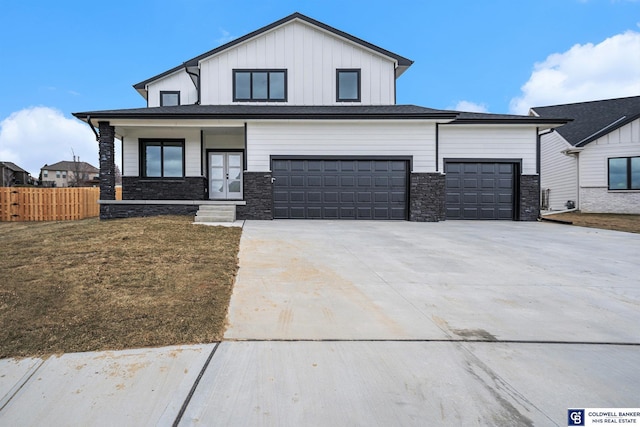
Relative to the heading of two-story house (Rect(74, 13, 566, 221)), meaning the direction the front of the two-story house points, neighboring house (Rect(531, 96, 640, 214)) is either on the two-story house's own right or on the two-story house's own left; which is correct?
on the two-story house's own left

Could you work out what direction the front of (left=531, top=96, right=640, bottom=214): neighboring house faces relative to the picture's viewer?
facing the viewer

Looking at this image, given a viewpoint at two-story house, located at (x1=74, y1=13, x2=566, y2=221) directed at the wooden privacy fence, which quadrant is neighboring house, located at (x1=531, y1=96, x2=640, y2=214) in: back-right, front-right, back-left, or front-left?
back-right

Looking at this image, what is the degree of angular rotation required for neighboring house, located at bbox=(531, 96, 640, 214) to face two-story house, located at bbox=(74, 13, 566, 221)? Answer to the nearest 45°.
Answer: approximately 45° to its right

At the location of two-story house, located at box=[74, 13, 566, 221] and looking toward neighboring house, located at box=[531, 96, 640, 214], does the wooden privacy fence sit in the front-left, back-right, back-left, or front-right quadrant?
back-left

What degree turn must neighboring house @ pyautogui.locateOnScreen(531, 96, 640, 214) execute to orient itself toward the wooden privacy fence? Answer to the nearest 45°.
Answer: approximately 45° to its right

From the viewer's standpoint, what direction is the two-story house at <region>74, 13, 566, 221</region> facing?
toward the camera

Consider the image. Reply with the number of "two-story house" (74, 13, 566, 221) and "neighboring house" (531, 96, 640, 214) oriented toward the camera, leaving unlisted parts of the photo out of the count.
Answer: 2
